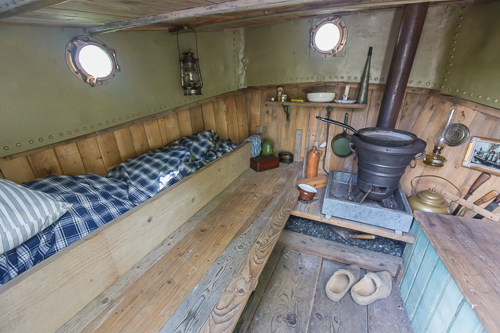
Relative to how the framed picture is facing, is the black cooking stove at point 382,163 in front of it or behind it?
in front

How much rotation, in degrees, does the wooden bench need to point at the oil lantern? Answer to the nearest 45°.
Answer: approximately 90° to its left

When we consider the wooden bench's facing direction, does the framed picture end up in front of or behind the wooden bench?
in front

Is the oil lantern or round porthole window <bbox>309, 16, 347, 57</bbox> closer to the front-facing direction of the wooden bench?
the round porthole window

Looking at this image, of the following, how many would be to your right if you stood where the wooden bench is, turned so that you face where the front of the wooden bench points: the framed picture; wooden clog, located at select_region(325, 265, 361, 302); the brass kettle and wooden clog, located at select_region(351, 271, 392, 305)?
0

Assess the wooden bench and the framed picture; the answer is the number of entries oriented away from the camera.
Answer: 0

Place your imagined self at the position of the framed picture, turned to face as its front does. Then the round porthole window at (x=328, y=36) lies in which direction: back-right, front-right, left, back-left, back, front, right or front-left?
front-right

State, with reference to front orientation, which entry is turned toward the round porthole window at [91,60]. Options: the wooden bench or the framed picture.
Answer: the framed picture

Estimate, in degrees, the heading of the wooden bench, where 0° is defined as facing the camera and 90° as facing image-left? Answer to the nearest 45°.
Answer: approximately 315°

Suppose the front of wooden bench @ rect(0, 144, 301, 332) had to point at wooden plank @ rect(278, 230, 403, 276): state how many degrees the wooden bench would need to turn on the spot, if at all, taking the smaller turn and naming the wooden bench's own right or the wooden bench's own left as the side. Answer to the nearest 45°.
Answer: approximately 45° to the wooden bench's own left

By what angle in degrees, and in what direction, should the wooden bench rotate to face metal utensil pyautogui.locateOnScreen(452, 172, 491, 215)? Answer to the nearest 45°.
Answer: approximately 45° to its left

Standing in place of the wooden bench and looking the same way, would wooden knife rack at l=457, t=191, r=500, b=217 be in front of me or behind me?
in front

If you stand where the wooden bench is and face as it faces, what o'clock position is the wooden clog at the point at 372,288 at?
The wooden clog is roughly at 11 o'clock from the wooden bench.

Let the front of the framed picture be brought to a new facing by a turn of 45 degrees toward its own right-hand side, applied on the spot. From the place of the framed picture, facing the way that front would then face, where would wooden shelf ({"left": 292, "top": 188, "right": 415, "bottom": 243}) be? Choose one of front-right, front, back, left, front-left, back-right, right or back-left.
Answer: front-left

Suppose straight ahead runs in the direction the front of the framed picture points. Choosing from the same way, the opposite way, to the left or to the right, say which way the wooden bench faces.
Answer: the opposite way

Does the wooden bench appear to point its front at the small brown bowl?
no

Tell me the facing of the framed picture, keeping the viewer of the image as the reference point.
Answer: facing the viewer and to the left of the viewer

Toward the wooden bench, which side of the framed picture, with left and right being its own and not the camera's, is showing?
front

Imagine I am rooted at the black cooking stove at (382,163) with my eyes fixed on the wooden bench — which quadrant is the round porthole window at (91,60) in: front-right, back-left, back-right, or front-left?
front-right
